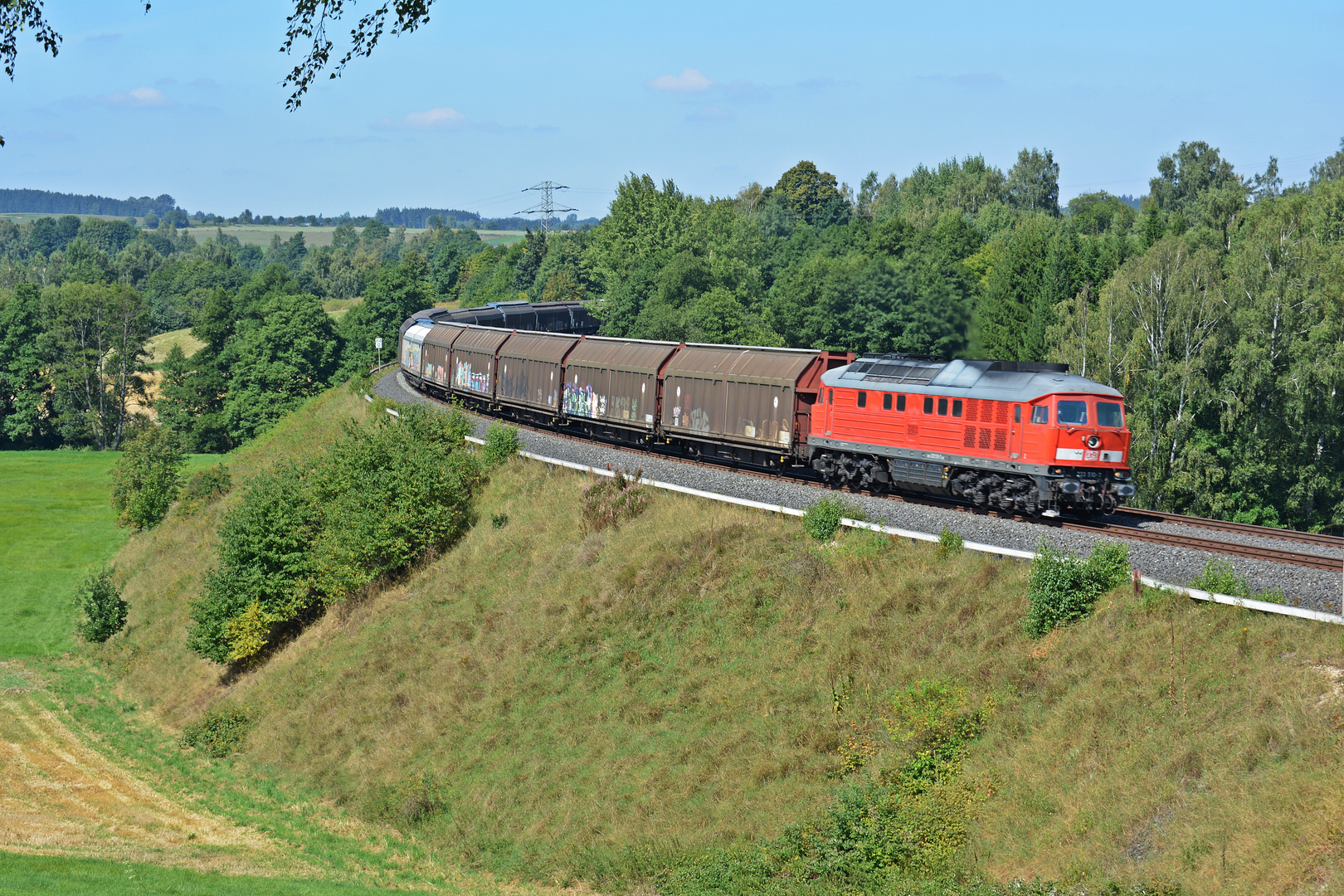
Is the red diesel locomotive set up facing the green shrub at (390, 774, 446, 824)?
no

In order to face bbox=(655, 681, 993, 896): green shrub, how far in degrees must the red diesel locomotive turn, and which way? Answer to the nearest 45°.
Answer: approximately 45° to its right

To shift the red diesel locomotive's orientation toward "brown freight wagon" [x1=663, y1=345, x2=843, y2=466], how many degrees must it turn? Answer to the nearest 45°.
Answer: approximately 180°

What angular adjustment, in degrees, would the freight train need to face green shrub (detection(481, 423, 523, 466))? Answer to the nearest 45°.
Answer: approximately 180°

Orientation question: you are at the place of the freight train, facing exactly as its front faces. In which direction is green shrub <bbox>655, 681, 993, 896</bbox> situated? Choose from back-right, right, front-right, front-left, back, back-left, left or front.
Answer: front-right

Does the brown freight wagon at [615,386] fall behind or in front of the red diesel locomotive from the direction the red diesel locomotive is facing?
behind

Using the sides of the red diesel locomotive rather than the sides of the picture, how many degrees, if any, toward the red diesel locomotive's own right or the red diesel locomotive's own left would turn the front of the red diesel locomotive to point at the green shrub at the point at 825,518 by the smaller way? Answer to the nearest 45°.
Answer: approximately 90° to the red diesel locomotive's own right

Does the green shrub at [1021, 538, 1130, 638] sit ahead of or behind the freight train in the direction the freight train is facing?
ahead

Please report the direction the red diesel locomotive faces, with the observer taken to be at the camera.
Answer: facing the viewer and to the right of the viewer
